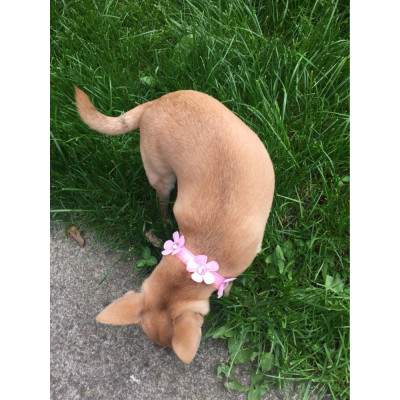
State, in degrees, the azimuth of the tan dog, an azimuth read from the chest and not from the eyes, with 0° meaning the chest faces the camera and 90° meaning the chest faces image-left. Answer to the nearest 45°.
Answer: approximately 0°
